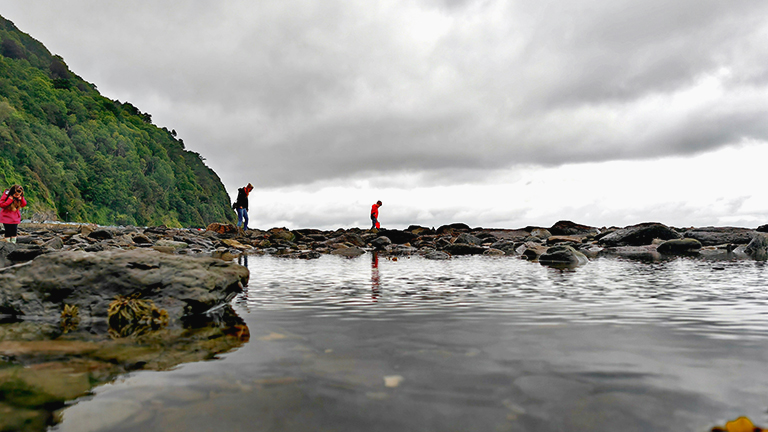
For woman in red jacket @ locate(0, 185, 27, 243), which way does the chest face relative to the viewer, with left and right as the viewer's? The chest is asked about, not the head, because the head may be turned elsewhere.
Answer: facing the viewer and to the right of the viewer

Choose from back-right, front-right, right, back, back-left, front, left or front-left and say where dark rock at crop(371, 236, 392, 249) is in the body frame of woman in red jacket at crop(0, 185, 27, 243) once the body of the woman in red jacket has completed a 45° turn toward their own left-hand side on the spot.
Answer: front

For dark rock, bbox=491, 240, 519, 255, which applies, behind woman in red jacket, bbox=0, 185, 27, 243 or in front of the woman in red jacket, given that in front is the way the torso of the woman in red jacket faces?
in front

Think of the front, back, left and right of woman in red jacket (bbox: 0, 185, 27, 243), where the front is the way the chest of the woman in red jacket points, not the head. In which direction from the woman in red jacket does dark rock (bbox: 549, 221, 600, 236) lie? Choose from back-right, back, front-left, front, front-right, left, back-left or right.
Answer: front-left

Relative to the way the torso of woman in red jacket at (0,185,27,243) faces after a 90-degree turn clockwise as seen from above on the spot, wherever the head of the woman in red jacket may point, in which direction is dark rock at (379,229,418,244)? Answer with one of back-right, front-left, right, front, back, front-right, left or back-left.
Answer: back-left

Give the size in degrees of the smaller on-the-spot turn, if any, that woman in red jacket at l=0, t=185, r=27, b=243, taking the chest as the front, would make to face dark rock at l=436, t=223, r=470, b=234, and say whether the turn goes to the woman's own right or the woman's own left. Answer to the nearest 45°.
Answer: approximately 45° to the woman's own left

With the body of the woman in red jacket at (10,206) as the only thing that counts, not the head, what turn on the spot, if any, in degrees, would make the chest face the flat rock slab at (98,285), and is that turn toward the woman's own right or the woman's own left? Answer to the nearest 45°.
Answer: approximately 45° to the woman's own right

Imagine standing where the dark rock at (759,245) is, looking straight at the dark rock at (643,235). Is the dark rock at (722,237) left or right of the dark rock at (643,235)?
right

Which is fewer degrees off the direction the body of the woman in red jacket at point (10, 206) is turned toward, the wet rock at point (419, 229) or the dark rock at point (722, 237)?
the dark rock

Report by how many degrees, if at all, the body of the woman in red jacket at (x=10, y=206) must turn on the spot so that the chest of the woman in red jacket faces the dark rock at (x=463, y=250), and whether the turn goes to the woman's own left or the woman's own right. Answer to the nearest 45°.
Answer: approximately 45° to the woman's own left

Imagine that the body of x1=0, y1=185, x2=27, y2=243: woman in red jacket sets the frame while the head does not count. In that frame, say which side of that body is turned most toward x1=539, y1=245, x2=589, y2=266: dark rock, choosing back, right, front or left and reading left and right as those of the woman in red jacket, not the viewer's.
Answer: front

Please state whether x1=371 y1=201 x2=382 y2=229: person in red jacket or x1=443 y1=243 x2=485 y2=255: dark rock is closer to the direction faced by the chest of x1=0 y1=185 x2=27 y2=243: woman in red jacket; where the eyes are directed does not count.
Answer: the dark rock

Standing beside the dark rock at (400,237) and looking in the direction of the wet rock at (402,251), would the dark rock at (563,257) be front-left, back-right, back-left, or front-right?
front-left
